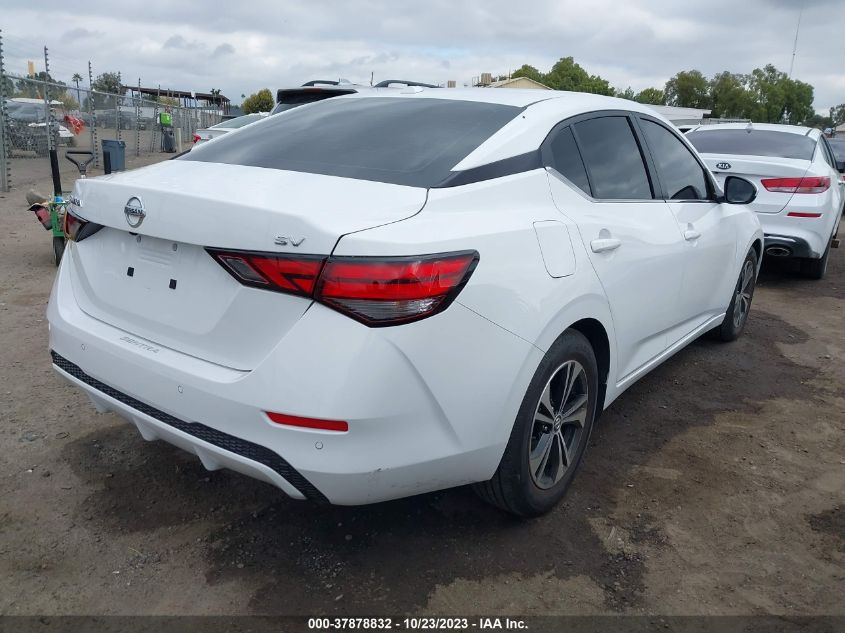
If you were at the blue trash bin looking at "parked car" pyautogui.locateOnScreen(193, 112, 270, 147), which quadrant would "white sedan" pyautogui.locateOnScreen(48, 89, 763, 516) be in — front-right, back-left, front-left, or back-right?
back-right

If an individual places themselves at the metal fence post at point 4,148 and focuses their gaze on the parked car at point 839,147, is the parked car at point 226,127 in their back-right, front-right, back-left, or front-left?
front-left

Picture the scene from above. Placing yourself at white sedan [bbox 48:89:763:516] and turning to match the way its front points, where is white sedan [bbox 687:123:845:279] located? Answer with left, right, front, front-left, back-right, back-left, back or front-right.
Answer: front

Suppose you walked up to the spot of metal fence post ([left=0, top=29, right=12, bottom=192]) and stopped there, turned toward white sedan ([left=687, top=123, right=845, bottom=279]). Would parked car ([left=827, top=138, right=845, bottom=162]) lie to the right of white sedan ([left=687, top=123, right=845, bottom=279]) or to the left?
left

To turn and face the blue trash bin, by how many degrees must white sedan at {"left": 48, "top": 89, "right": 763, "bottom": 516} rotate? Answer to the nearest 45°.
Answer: approximately 90° to its left

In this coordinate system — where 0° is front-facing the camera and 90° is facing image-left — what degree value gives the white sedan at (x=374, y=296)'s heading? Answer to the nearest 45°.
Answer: approximately 225°

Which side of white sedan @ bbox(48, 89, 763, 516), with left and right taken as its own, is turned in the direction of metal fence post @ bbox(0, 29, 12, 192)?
left

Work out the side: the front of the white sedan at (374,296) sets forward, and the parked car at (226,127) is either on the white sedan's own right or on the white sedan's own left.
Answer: on the white sedan's own left

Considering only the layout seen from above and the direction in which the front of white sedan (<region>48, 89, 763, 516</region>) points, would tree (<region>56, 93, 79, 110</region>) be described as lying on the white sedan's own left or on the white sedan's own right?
on the white sedan's own left

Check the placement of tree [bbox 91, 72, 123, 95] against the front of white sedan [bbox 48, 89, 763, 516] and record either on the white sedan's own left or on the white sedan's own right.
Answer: on the white sedan's own left

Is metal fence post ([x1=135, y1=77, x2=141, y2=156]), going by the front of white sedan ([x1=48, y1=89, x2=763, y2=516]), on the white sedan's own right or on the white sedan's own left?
on the white sedan's own left

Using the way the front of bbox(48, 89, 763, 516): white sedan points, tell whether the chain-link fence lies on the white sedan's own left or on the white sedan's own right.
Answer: on the white sedan's own left

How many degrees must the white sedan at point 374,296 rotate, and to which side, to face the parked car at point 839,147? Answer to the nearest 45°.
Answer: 0° — it already faces it
